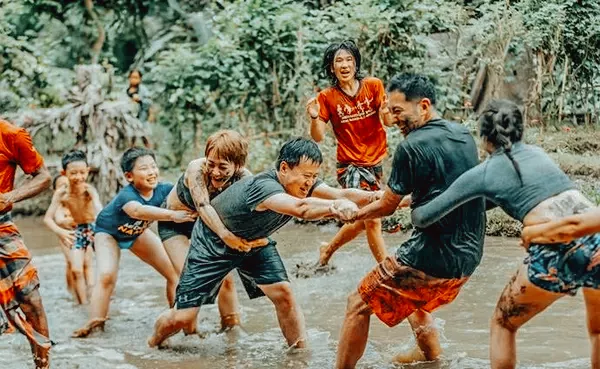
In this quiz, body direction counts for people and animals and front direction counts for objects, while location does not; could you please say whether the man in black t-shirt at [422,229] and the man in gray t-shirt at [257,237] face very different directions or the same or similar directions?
very different directions

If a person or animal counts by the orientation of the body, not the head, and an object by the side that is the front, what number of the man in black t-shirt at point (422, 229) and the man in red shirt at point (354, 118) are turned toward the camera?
1

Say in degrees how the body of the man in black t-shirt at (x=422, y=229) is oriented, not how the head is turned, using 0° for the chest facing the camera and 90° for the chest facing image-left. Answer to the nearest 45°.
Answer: approximately 135°

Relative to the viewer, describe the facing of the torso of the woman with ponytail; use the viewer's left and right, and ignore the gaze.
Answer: facing away from the viewer and to the left of the viewer

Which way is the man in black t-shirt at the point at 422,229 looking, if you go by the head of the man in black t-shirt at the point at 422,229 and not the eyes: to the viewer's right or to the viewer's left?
to the viewer's left

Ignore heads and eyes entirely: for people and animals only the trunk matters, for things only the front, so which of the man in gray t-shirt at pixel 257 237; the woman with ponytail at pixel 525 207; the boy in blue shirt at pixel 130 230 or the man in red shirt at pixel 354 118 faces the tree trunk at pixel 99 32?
the woman with ponytail

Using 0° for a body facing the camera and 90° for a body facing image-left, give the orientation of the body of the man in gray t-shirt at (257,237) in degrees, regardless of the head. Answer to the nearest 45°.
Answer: approximately 315°

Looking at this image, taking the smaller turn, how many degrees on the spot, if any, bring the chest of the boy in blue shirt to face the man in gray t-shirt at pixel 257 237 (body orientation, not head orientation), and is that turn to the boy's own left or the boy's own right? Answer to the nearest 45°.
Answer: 0° — they already face them

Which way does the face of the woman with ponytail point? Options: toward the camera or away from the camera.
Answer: away from the camera

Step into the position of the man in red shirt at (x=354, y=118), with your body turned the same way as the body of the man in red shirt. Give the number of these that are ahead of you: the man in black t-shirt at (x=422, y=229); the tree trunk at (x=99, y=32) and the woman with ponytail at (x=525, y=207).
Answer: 2

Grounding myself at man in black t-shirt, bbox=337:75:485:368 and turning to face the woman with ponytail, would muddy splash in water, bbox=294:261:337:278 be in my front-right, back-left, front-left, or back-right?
back-left

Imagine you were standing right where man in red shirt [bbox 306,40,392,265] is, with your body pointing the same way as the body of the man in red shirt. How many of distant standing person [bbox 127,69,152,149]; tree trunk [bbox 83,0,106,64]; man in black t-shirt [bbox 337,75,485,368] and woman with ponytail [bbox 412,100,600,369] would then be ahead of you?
2

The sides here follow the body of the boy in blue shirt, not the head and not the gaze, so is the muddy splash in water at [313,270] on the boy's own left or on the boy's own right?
on the boy's own left
